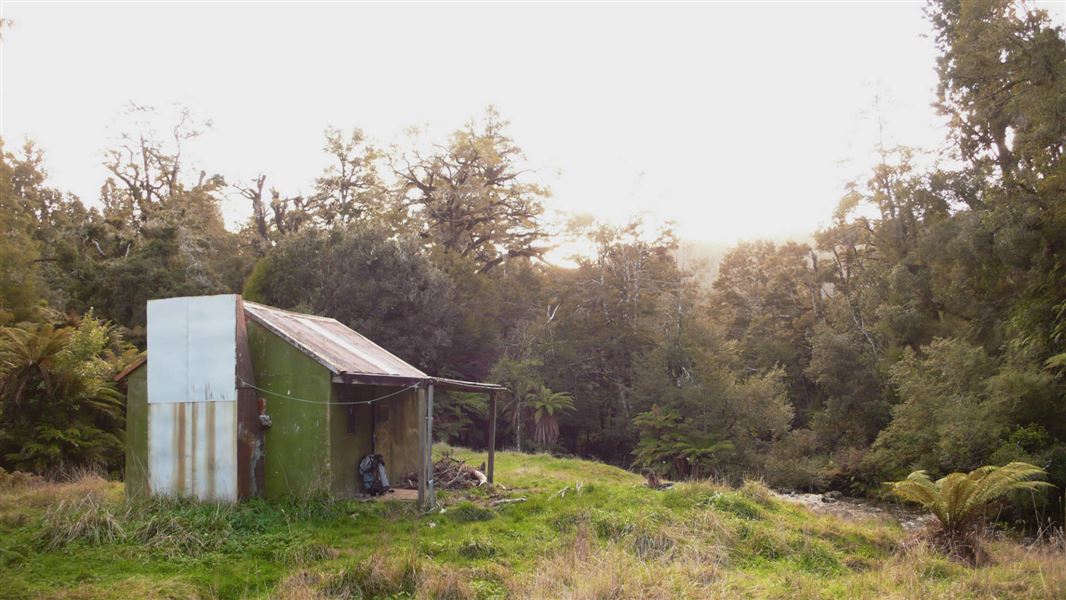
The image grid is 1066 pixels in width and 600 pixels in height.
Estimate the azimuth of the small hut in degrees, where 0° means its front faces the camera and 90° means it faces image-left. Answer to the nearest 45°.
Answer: approximately 315°

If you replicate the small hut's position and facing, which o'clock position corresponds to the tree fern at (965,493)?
The tree fern is roughly at 11 o'clock from the small hut.
